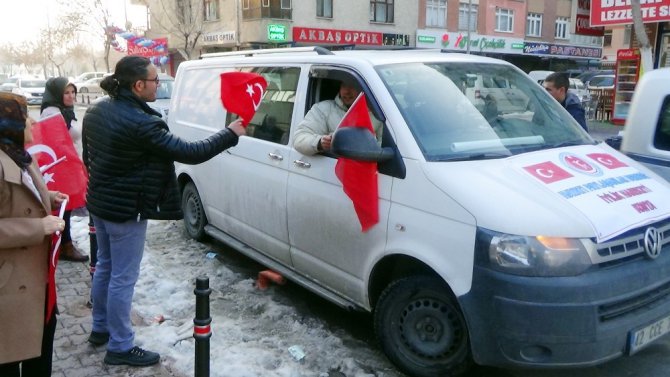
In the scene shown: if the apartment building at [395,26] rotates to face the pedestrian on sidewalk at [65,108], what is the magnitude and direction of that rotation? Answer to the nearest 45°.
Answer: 0° — it already faces them

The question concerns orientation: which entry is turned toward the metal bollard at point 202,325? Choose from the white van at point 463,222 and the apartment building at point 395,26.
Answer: the apartment building

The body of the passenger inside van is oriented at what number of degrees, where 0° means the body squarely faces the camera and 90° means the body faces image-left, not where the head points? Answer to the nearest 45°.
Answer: approximately 315°

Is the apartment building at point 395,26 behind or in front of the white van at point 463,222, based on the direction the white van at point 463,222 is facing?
behind

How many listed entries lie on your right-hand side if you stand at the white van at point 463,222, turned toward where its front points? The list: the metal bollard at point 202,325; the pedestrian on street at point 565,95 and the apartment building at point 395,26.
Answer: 1

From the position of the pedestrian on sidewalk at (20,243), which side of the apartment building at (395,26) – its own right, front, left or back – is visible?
front

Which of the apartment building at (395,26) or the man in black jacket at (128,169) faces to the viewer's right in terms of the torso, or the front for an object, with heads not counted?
the man in black jacket

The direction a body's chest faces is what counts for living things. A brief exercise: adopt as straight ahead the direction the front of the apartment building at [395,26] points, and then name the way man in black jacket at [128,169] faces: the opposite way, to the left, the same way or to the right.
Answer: to the left

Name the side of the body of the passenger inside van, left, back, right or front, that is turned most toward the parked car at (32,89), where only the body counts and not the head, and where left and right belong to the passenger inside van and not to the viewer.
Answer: back

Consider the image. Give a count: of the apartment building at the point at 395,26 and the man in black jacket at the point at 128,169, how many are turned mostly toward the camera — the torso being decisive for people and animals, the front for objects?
1

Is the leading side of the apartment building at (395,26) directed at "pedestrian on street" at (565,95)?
yes

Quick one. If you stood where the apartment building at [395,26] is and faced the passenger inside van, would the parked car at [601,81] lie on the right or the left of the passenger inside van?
left

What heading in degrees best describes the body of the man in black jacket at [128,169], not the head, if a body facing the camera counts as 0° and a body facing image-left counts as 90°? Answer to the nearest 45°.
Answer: approximately 270°

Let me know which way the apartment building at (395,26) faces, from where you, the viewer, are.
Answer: facing the viewer

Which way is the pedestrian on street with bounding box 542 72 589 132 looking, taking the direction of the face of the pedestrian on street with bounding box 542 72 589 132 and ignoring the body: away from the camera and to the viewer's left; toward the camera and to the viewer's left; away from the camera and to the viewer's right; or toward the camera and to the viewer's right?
toward the camera and to the viewer's left

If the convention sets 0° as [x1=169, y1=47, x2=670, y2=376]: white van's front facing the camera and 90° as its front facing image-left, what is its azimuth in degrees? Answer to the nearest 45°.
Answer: approximately 315°

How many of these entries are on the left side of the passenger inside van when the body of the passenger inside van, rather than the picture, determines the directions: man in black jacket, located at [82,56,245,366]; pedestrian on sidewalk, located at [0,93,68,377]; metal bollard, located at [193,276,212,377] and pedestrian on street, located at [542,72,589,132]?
1

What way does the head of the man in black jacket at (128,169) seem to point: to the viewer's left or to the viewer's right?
to the viewer's right
